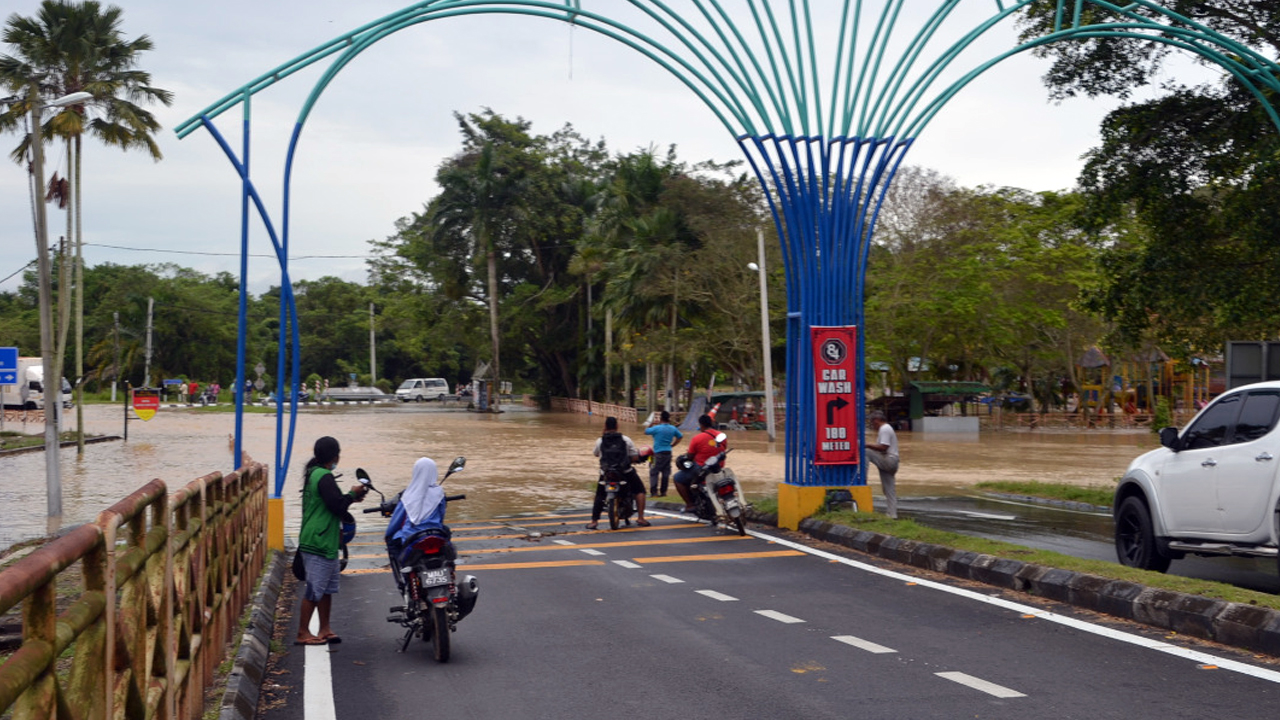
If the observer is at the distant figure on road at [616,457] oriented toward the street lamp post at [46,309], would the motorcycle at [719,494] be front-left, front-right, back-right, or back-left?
back-left

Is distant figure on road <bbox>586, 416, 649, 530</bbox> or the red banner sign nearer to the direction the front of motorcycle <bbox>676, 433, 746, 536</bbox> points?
the distant figure on road

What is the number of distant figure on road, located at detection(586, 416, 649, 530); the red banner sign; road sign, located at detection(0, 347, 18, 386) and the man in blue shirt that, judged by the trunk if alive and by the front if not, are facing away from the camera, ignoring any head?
2

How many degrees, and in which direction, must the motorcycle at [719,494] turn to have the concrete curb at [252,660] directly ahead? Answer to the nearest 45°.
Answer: approximately 135° to its left

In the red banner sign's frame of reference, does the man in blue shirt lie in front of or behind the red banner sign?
behind

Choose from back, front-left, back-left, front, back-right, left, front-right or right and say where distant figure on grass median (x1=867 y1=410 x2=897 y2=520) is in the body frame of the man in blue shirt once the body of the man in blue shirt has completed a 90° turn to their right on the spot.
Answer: front-right

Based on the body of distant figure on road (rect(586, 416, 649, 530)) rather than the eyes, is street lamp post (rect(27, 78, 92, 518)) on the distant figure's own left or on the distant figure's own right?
on the distant figure's own left

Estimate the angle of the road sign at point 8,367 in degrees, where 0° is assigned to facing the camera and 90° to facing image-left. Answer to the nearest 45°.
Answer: approximately 0°

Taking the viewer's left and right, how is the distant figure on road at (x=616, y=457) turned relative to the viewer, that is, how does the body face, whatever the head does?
facing away from the viewer

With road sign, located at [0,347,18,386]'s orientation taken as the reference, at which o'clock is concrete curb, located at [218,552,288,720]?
The concrete curb is roughly at 12 o'clock from the road sign.

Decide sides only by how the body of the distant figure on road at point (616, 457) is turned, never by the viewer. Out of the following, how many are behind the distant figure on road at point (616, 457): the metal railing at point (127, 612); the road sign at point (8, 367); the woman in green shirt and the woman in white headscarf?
3

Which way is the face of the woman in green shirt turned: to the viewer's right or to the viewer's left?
to the viewer's right

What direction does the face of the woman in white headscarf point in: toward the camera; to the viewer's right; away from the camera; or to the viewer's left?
away from the camera
